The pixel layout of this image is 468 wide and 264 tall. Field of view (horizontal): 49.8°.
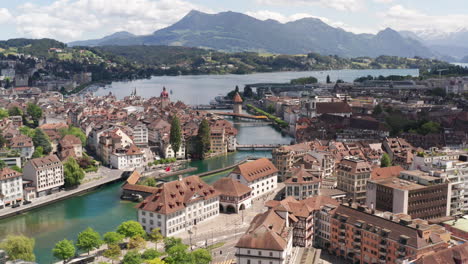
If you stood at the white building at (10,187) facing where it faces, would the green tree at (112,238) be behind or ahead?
ahead

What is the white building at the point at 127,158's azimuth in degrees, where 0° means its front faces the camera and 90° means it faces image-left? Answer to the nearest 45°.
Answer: approximately 315°

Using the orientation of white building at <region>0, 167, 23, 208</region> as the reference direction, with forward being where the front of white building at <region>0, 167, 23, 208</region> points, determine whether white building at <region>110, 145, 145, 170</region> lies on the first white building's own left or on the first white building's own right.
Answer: on the first white building's own left

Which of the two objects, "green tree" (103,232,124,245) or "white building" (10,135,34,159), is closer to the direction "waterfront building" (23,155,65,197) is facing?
the green tree

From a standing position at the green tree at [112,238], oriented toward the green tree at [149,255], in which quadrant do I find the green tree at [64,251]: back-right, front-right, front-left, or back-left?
back-right

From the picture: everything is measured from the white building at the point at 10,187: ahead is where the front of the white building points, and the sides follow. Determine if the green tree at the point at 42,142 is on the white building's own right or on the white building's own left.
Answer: on the white building's own left

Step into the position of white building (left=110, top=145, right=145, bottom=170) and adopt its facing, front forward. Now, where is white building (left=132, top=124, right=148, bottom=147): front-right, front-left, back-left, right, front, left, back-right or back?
back-left

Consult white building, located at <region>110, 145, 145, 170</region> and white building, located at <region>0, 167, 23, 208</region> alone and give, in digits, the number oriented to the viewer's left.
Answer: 0

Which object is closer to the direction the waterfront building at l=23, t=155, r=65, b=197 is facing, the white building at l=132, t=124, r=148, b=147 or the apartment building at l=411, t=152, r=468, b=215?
the apartment building

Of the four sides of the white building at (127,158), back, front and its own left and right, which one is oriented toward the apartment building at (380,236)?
front

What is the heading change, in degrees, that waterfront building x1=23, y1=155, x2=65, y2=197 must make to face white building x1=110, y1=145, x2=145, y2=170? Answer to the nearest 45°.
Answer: approximately 90° to its left

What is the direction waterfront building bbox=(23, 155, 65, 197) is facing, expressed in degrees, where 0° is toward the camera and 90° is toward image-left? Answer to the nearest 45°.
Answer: approximately 315°

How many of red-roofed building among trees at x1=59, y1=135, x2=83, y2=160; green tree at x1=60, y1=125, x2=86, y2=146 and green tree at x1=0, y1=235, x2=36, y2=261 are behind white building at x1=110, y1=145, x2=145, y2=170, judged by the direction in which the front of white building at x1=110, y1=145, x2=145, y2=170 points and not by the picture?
2

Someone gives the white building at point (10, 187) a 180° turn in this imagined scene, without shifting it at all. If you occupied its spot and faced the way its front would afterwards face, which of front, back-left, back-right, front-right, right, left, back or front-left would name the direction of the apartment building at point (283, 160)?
back-right

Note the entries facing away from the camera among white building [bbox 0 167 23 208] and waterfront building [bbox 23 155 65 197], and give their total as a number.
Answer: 0

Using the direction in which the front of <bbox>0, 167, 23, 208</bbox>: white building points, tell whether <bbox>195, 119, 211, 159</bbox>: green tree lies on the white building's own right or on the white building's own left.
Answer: on the white building's own left

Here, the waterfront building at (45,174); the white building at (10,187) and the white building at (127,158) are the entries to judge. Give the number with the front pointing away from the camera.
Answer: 0
